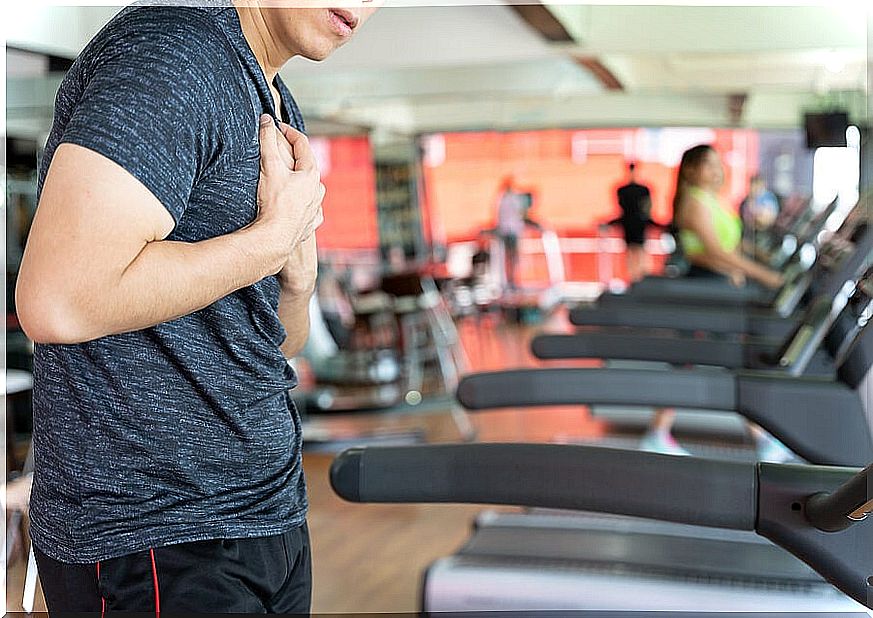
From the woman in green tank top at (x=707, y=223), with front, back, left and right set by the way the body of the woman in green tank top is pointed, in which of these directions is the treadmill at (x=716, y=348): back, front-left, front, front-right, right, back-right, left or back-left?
right

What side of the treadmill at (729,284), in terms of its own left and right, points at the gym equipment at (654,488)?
right

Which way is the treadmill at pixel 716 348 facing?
to the viewer's right

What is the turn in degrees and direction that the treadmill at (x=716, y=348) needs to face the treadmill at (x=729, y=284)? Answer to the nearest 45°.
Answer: approximately 90° to its left

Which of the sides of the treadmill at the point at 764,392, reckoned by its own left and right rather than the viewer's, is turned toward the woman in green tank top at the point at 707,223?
left

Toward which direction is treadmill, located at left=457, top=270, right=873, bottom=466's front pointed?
to the viewer's right

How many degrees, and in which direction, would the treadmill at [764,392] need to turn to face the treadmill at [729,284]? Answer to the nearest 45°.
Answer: approximately 90° to its left

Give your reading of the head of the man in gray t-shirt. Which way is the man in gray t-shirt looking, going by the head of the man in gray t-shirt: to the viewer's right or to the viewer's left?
to the viewer's right

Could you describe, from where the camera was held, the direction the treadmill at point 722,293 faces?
facing to the right of the viewer

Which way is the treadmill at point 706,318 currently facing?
to the viewer's right
